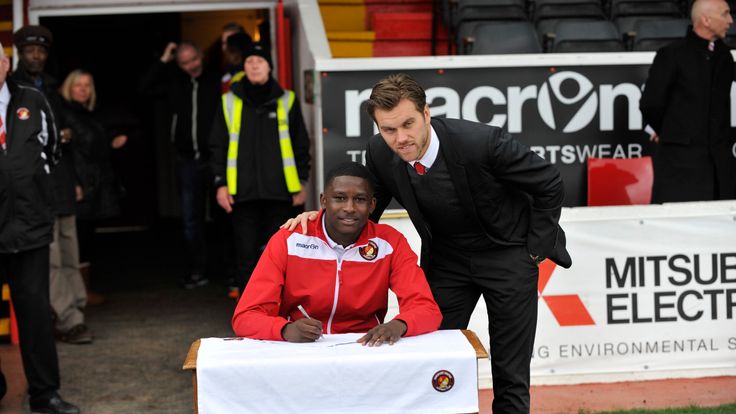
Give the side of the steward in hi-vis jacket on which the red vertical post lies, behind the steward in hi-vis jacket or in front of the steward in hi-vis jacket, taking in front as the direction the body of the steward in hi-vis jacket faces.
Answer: behind

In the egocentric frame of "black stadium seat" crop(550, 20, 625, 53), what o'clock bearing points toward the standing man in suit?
The standing man in suit is roughly at 12 o'clock from the black stadium seat.

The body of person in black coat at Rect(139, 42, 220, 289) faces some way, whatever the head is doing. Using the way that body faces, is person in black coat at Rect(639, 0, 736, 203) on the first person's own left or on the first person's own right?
on the first person's own left

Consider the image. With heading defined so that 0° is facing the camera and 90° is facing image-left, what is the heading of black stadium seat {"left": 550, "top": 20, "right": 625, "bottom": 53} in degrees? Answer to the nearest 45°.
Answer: approximately 0°

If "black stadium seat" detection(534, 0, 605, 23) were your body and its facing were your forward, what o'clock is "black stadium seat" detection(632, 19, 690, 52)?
"black stadium seat" detection(632, 19, 690, 52) is roughly at 10 o'clock from "black stadium seat" detection(534, 0, 605, 23).

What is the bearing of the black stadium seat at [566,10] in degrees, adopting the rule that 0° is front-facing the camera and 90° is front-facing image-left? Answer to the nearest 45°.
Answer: approximately 0°

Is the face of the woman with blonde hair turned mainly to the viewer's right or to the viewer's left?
to the viewer's right

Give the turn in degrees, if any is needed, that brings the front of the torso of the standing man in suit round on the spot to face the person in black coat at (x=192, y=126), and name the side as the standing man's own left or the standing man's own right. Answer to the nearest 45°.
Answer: approximately 90° to the standing man's own right

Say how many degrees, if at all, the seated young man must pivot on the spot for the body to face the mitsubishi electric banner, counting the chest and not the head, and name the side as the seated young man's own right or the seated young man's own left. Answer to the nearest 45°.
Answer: approximately 135° to the seated young man's own left
